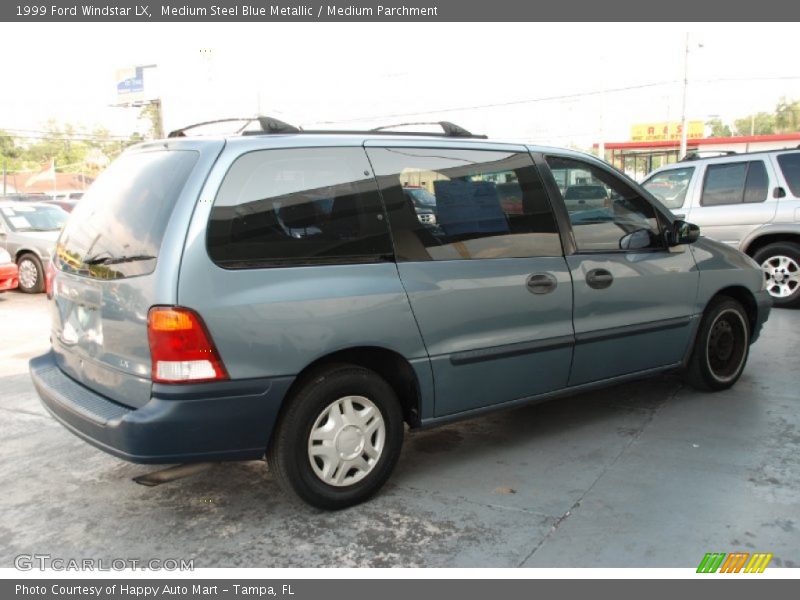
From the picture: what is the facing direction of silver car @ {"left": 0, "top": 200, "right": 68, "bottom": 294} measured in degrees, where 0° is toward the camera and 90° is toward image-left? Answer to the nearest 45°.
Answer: approximately 315°

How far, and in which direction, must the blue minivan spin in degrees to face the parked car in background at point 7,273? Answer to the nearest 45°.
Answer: approximately 90° to its left

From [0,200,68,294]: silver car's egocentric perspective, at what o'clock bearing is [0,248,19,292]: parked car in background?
The parked car in background is roughly at 2 o'clock from the silver car.

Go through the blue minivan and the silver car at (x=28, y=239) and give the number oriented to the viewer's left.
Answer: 0

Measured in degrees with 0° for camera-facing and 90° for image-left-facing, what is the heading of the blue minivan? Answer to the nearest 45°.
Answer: approximately 225°
